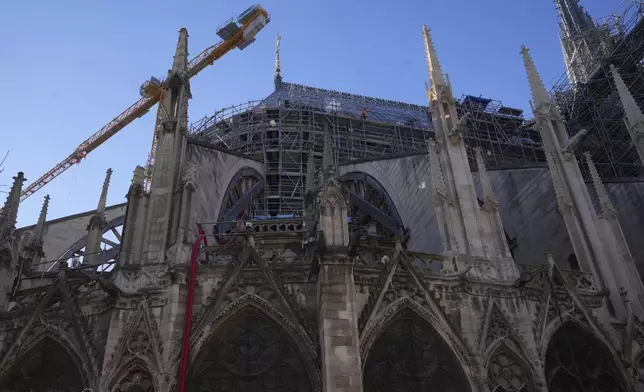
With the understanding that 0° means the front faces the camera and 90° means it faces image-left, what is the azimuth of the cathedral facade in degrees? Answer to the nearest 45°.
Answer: approximately 0°
